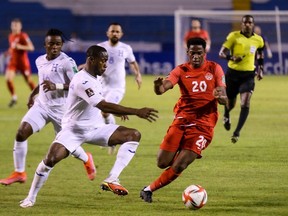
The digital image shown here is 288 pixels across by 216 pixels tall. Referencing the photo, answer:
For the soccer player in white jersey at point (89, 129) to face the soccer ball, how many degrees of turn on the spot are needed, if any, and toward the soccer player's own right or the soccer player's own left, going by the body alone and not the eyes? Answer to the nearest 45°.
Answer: approximately 45° to the soccer player's own right

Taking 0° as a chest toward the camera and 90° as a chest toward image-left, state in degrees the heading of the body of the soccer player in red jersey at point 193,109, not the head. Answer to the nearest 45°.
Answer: approximately 0°

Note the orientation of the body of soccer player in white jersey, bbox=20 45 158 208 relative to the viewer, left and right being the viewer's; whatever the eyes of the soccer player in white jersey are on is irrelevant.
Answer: facing to the right of the viewer

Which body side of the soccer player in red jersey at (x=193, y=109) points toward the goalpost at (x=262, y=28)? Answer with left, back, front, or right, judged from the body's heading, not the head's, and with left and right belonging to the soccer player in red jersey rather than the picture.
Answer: back

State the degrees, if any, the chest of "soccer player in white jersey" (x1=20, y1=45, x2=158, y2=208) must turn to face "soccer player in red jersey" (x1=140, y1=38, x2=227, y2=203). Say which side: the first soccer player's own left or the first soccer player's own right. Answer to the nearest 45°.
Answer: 0° — they already face them

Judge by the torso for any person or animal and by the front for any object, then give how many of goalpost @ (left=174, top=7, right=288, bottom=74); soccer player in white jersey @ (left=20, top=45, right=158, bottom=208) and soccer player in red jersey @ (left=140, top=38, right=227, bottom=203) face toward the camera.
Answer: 2

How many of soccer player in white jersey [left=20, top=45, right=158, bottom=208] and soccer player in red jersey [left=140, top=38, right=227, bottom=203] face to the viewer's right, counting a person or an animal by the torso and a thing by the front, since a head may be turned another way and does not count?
1

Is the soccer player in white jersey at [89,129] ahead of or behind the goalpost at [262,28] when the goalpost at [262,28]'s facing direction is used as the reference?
ahead

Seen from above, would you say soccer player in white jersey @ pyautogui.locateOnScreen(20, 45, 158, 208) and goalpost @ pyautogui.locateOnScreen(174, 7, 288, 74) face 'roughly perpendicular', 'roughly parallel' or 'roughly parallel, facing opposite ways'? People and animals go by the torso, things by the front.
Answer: roughly perpendicular

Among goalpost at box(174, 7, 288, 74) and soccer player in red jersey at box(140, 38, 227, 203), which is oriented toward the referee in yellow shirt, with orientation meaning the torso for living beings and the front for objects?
the goalpost
